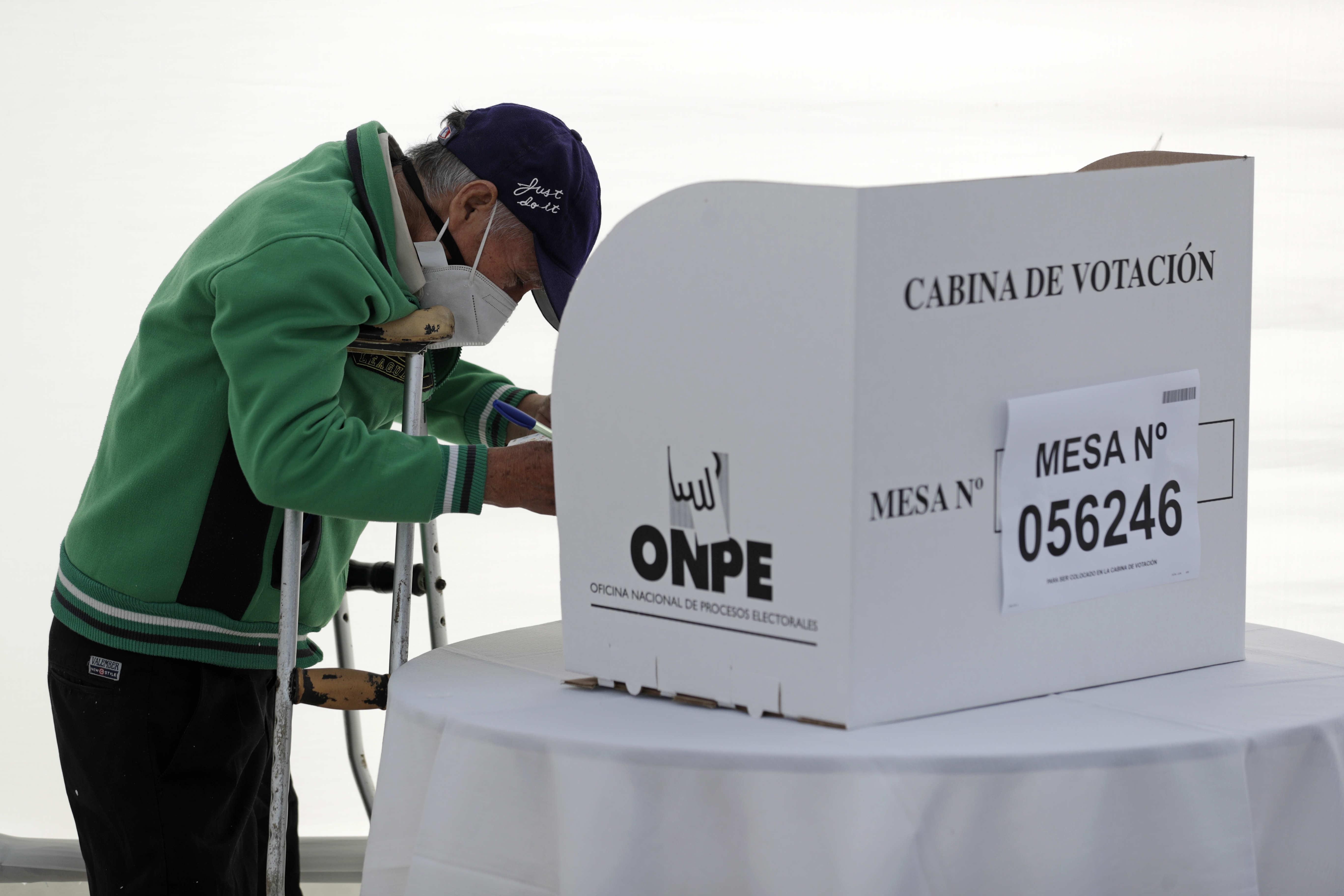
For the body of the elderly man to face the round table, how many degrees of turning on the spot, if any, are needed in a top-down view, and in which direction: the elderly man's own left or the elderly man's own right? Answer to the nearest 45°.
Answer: approximately 45° to the elderly man's own right

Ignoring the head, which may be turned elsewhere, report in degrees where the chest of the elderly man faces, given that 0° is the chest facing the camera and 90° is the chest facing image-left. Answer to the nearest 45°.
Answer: approximately 270°

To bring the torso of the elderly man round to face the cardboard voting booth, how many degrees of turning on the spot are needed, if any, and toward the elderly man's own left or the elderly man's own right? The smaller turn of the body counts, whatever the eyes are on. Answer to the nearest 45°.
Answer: approximately 45° to the elderly man's own right

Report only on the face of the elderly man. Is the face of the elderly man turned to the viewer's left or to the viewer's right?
to the viewer's right
